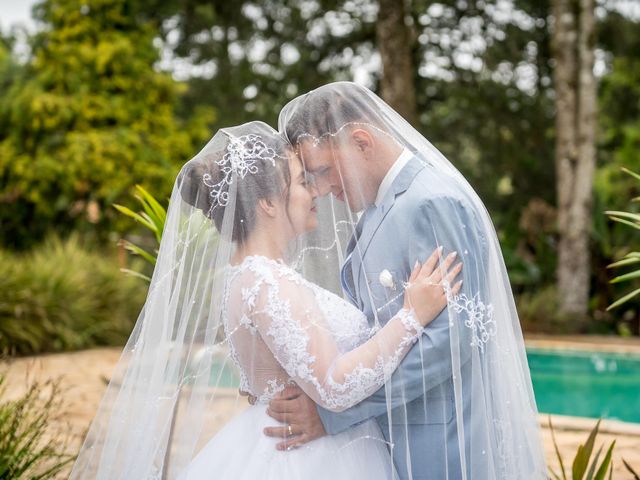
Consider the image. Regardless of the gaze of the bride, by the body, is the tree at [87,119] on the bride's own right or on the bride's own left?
on the bride's own left

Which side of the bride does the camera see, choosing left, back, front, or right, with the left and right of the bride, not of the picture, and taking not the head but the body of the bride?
right

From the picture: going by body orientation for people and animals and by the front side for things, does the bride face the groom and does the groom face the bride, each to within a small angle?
yes

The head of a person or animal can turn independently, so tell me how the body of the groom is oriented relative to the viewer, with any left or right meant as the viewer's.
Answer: facing to the left of the viewer

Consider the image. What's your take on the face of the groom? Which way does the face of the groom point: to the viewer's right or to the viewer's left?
to the viewer's left

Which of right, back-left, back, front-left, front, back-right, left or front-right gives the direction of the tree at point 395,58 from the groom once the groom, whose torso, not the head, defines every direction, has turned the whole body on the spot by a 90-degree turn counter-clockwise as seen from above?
back

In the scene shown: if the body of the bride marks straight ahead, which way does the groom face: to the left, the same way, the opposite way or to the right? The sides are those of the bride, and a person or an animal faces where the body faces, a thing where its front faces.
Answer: the opposite way

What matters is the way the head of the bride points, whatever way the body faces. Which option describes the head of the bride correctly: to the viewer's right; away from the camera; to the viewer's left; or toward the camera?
to the viewer's right
